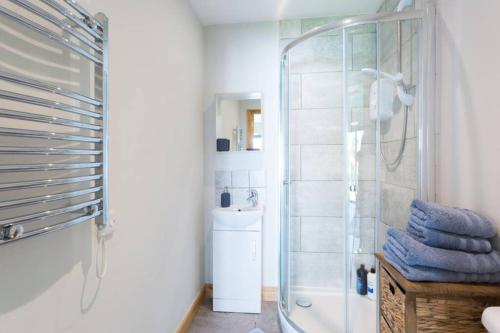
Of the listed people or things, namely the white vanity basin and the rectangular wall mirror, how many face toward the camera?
2

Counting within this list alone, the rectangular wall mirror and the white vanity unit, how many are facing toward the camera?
2

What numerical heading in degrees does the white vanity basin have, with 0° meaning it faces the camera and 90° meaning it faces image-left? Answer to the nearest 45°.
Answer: approximately 0°

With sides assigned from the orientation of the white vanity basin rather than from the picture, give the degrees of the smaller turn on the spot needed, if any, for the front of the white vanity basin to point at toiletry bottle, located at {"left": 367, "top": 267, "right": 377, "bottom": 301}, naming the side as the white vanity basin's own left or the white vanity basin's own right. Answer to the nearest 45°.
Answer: approximately 90° to the white vanity basin's own left

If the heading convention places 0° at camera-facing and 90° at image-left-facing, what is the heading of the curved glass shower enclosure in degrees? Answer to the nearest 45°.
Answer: approximately 45°

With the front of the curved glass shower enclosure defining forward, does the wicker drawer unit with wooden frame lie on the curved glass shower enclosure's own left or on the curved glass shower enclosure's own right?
on the curved glass shower enclosure's own left
